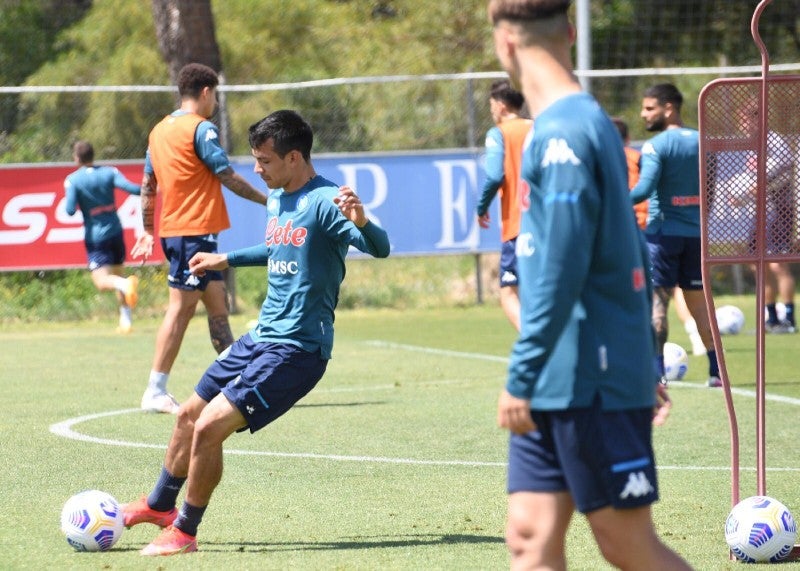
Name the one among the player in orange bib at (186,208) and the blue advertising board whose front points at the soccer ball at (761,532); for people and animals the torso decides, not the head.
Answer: the blue advertising board

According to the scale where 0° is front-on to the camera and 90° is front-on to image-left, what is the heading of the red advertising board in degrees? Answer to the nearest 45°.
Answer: approximately 0°

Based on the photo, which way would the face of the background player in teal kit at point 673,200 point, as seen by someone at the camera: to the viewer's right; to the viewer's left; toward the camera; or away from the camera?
to the viewer's left

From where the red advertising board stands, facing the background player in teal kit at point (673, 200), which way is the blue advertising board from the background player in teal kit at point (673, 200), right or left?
left

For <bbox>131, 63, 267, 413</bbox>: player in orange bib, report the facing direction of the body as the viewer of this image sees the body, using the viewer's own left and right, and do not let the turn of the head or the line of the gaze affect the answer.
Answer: facing away from the viewer and to the right of the viewer

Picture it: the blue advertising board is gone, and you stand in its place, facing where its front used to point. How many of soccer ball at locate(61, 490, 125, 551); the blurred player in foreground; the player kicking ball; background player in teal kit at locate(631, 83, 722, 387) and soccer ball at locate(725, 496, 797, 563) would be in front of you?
5

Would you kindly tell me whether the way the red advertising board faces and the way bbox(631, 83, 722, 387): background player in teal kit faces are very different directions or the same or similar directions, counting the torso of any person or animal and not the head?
very different directions

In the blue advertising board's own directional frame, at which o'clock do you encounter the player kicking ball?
The player kicking ball is roughly at 12 o'clock from the blue advertising board.

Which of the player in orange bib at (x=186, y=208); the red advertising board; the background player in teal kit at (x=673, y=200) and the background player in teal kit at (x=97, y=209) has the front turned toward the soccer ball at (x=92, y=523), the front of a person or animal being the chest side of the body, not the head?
the red advertising board

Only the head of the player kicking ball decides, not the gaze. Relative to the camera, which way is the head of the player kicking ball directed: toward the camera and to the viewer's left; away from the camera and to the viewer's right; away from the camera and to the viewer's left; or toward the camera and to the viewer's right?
toward the camera and to the viewer's left

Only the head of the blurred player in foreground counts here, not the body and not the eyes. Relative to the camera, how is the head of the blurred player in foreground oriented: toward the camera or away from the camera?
away from the camera

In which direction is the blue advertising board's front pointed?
toward the camera

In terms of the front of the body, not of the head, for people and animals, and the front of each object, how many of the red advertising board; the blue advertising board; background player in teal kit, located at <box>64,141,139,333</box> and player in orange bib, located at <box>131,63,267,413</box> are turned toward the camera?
2

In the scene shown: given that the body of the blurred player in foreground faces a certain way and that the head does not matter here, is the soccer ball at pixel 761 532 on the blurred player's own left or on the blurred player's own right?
on the blurred player's own right
